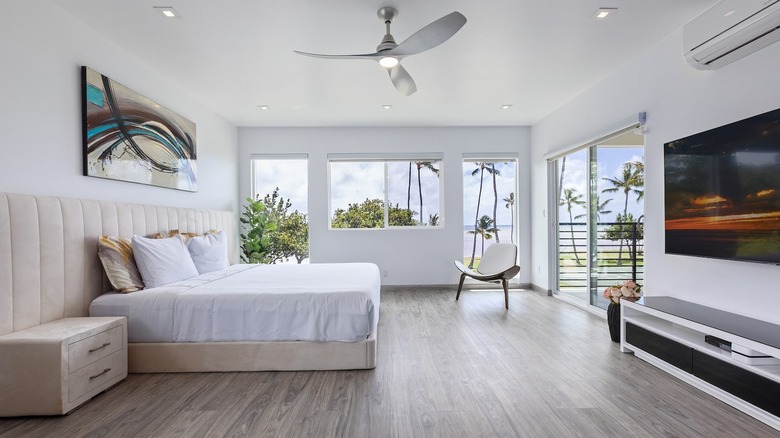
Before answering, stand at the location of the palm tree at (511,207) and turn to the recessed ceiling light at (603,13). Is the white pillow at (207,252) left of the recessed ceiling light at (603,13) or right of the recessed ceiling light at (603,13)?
right

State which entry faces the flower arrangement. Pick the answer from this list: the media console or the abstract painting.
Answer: the abstract painting

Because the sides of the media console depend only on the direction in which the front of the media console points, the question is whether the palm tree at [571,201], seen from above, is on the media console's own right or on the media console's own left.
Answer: on the media console's own right

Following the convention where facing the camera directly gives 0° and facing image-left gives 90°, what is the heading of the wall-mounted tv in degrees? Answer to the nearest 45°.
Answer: approximately 45°

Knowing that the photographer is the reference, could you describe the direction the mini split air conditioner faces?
facing the viewer and to the left of the viewer

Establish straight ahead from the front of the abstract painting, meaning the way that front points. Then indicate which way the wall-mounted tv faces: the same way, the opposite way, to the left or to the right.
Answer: the opposite way

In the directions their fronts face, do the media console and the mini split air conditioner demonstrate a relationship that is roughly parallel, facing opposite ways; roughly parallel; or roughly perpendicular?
roughly parallel

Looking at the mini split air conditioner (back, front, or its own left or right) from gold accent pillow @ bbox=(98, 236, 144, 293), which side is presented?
front

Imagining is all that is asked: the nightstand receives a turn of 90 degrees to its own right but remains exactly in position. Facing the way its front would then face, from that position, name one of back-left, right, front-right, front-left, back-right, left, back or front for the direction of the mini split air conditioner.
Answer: left

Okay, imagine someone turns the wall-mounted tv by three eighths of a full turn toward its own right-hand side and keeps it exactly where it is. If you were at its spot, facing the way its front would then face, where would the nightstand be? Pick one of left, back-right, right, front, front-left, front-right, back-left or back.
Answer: back-left

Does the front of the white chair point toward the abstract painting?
yes

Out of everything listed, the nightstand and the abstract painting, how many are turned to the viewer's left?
0

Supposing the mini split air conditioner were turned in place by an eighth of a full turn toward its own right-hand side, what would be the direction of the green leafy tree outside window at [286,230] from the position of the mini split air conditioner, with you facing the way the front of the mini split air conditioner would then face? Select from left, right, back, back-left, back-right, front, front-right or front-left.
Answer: front

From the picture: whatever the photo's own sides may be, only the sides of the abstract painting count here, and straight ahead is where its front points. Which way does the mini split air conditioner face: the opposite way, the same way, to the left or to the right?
the opposite way

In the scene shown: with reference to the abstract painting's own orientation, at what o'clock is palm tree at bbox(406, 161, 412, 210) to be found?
The palm tree is roughly at 10 o'clock from the abstract painting.

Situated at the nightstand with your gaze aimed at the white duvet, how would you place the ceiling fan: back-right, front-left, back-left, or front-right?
front-right

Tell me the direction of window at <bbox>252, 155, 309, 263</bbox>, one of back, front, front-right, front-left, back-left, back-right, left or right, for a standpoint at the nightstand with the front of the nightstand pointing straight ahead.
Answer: left

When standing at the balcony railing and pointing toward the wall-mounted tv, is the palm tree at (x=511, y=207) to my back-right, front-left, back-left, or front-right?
back-right

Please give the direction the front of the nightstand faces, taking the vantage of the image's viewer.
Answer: facing the viewer and to the right of the viewer

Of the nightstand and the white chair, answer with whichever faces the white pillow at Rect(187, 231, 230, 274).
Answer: the white chair

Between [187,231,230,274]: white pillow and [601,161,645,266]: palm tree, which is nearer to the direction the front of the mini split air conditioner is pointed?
the white pillow

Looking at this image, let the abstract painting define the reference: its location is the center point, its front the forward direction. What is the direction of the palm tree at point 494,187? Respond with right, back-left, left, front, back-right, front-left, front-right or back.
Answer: front-left
